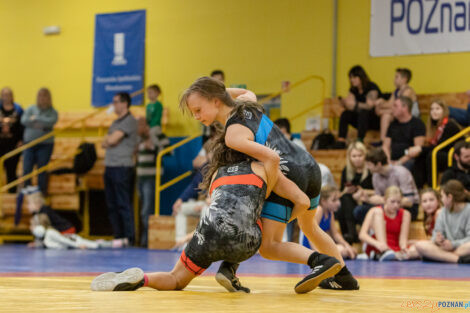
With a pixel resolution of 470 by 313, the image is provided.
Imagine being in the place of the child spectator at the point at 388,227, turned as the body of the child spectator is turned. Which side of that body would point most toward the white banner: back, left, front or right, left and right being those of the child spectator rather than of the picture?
back

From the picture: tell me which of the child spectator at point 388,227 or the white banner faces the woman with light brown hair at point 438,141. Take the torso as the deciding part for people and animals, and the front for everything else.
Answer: the white banner

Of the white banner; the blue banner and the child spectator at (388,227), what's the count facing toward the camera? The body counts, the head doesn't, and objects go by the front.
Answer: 3

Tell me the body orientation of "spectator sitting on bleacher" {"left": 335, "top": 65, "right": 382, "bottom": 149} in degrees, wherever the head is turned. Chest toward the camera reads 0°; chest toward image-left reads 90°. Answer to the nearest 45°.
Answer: approximately 45°

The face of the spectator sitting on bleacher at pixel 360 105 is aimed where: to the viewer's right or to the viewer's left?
to the viewer's left

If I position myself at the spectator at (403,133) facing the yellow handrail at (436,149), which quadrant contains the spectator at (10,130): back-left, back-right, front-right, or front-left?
back-right

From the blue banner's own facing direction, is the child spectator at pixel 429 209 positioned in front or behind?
in front

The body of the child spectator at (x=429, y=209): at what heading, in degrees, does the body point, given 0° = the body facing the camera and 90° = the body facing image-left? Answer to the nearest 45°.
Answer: approximately 45°

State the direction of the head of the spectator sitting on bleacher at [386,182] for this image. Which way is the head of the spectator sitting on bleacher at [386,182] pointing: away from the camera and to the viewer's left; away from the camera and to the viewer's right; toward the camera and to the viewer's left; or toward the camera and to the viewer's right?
toward the camera and to the viewer's left

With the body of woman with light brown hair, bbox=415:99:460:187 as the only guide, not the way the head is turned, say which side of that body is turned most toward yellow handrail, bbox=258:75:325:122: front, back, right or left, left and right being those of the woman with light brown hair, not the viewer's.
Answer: right
